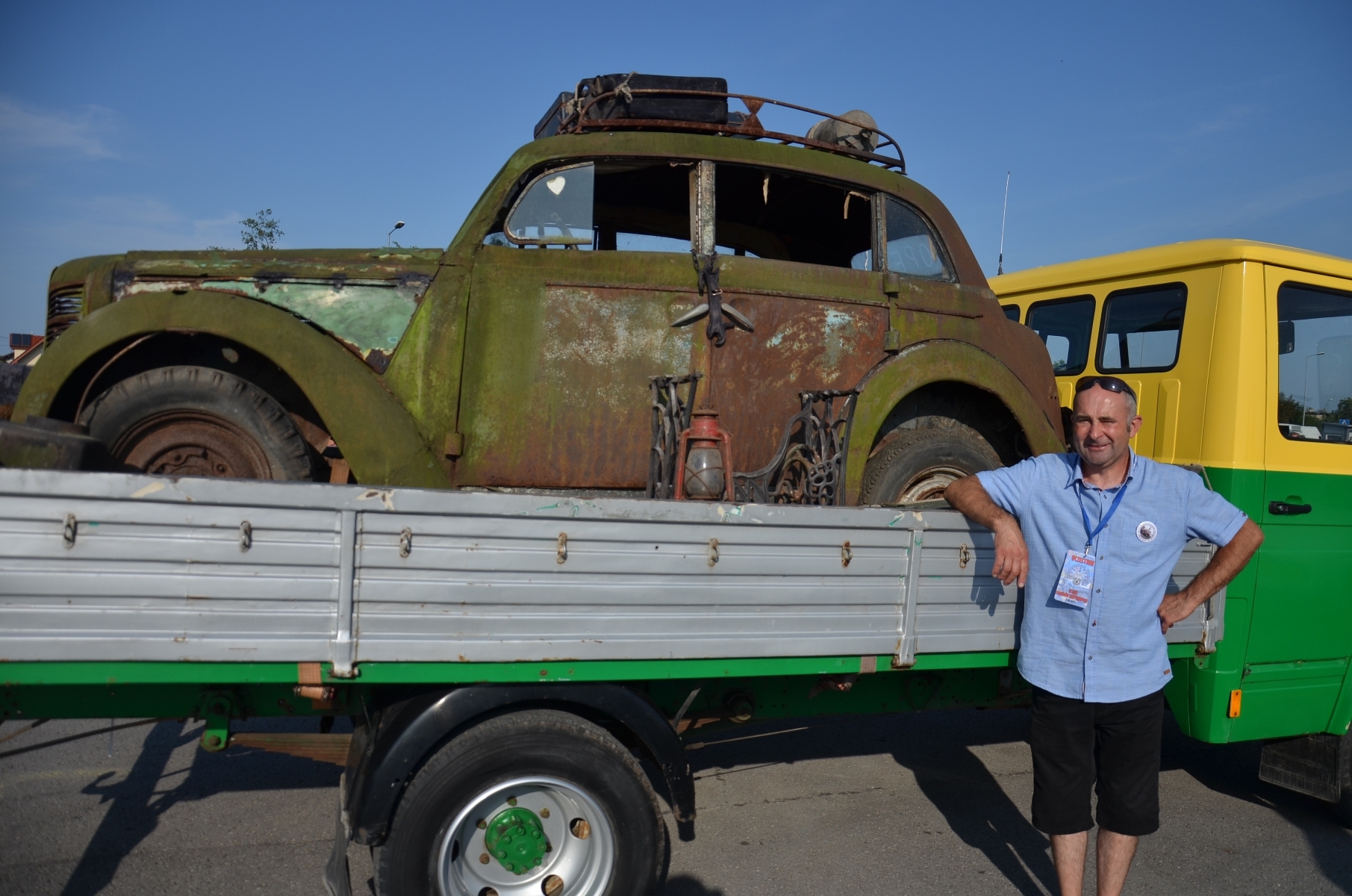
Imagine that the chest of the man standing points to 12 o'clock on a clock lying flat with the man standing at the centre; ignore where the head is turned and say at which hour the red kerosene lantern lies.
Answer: The red kerosene lantern is roughly at 3 o'clock from the man standing.

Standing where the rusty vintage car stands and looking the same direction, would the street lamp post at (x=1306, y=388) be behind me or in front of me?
behind

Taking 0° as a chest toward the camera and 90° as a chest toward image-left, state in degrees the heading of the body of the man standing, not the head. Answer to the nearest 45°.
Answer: approximately 0°

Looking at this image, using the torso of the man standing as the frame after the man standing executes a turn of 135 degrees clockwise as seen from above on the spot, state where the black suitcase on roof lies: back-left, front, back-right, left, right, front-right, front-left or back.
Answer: front-left

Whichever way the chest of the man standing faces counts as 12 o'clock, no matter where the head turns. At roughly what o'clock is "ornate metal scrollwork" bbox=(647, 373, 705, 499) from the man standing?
The ornate metal scrollwork is roughly at 3 o'clock from the man standing.

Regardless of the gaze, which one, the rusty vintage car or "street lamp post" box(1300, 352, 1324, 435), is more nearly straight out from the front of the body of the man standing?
the rusty vintage car

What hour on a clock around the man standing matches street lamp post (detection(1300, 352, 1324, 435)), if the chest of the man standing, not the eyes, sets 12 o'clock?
The street lamp post is roughly at 7 o'clock from the man standing.

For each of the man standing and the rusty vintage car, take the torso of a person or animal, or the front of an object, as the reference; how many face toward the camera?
1

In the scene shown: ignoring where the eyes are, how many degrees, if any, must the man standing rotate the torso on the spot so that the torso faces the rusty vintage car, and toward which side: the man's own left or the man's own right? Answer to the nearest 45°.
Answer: approximately 90° to the man's own right

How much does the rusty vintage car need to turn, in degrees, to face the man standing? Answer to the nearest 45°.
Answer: approximately 135° to its left

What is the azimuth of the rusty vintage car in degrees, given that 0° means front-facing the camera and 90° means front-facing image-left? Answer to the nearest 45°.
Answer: approximately 90°
